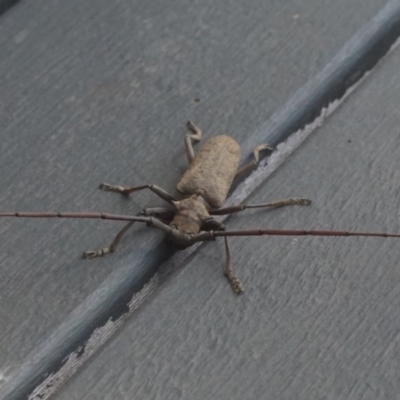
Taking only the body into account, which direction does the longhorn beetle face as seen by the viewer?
toward the camera
